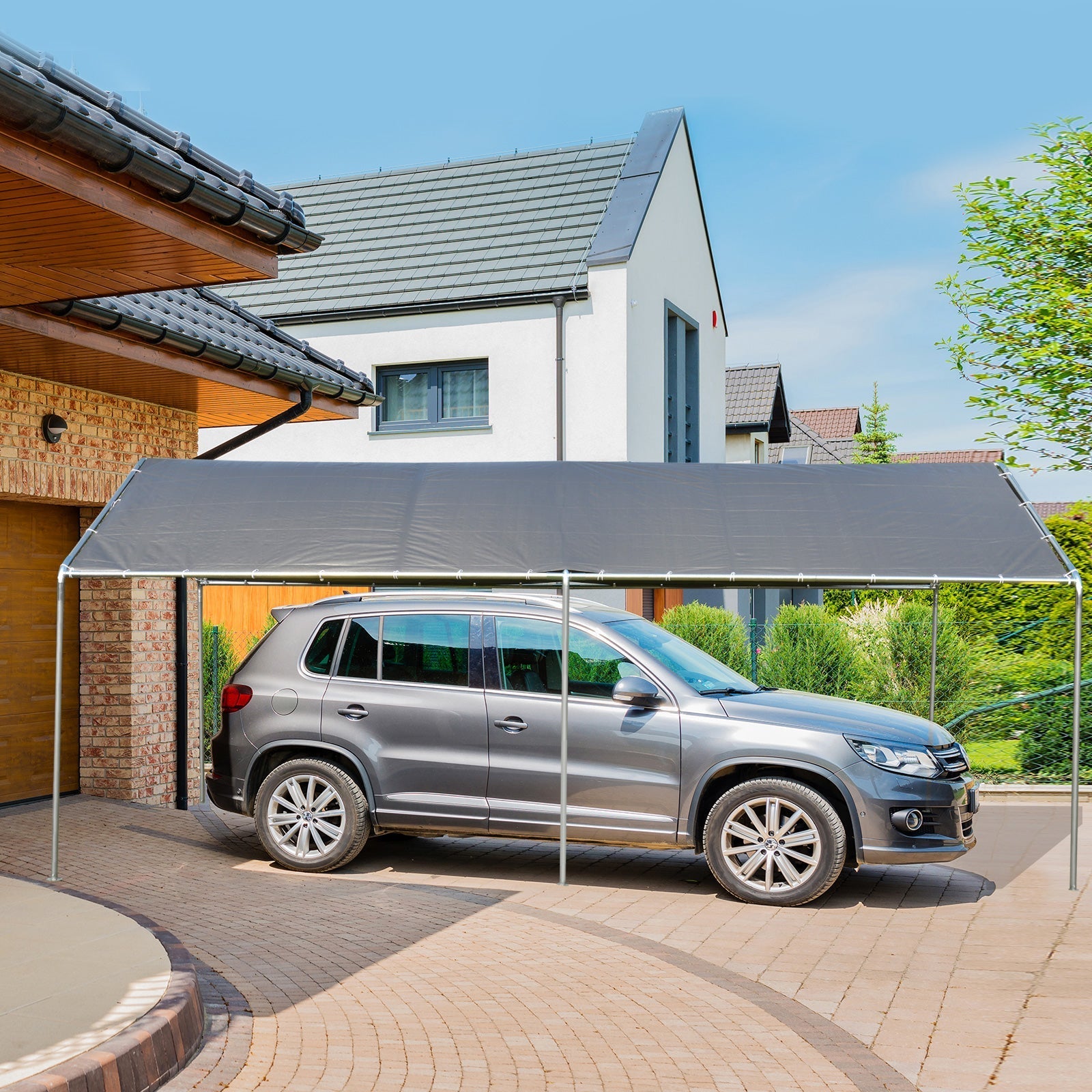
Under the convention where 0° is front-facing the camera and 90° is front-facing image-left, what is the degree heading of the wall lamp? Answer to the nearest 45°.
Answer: approximately 315°

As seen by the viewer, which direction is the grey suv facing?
to the viewer's right

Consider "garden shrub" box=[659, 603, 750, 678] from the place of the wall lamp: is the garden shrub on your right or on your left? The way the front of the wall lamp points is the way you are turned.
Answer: on your left

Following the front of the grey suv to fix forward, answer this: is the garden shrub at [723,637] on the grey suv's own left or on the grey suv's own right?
on the grey suv's own left

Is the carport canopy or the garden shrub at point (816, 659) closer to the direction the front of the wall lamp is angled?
the carport canopy

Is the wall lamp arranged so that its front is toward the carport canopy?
yes

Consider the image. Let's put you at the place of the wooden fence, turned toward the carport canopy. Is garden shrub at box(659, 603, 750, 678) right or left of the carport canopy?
left

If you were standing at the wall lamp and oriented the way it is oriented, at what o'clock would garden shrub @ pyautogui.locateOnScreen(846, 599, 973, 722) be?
The garden shrub is roughly at 10 o'clock from the wall lamp.
